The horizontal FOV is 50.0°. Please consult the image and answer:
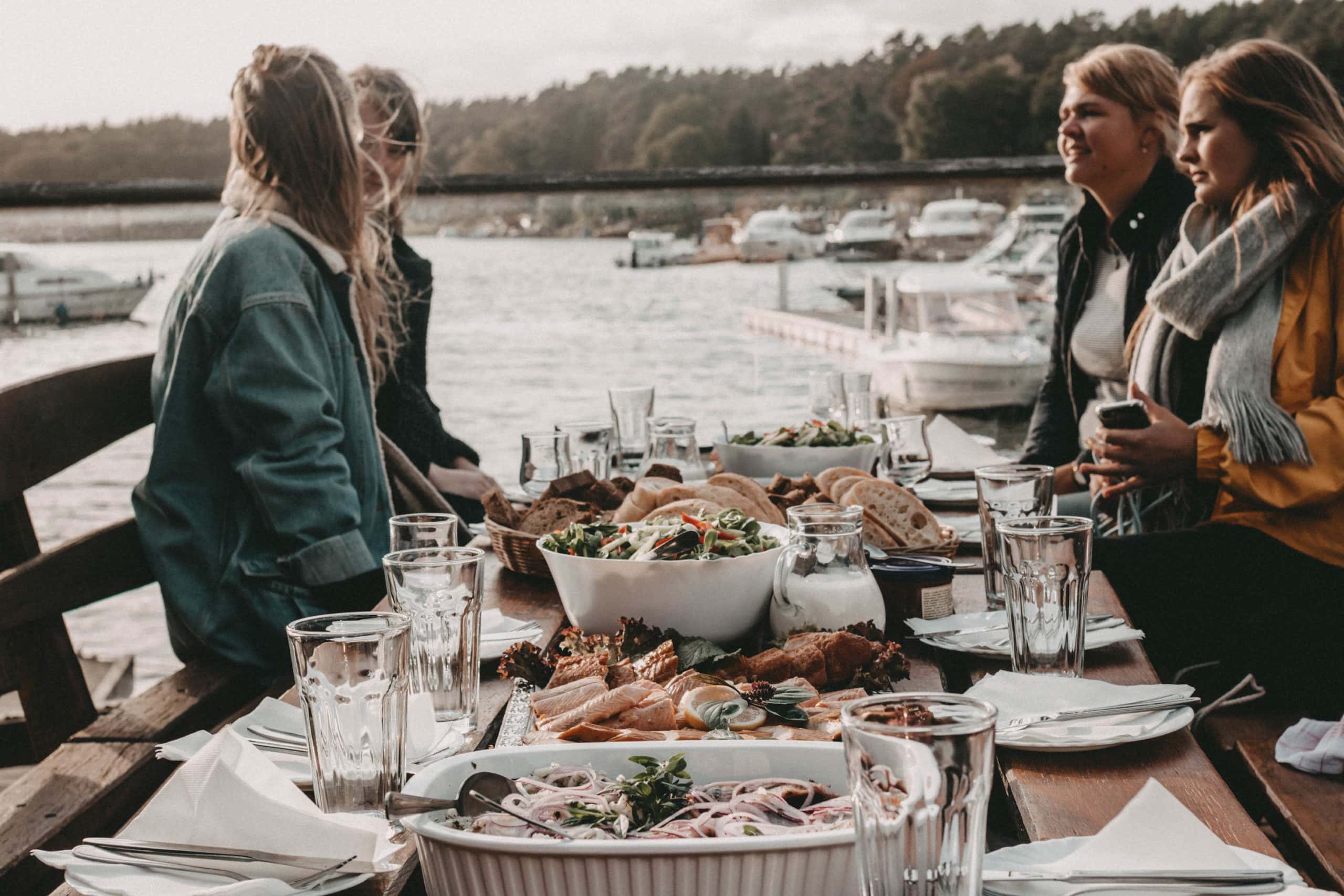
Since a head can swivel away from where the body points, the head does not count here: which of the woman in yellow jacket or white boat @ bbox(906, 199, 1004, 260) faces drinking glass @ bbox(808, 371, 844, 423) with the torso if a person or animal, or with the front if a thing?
the woman in yellow jacket

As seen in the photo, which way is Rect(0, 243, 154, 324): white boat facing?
to the viewer's right

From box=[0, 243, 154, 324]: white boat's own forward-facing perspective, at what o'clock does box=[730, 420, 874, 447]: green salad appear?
The green salad is roughly at 2 o'clock from the white boat.

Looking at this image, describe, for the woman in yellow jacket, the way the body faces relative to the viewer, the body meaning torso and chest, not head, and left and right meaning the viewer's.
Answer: facing to the left of the viewer
